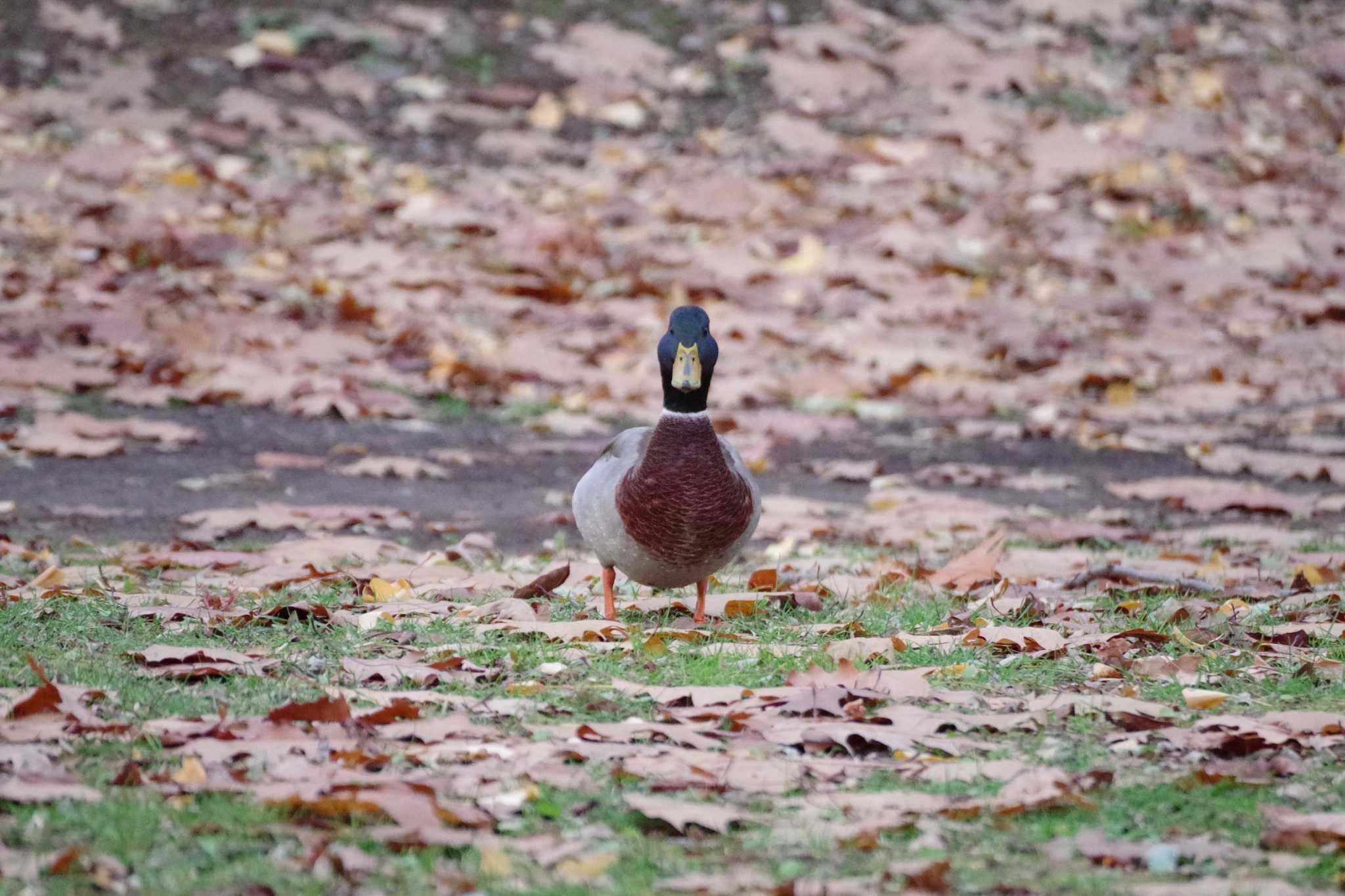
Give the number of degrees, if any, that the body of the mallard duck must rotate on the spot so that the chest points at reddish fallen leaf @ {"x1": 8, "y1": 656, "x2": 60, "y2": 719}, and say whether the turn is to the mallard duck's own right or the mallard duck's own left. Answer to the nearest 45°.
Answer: approximately 45° to the mallard duck's own right

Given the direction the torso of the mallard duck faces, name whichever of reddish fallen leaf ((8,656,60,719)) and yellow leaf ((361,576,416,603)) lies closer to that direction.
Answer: the reddish fallen leaf

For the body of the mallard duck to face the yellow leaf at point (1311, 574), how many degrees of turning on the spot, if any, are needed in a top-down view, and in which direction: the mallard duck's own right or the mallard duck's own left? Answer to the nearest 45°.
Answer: approximately 135° to the mallard duck's own left

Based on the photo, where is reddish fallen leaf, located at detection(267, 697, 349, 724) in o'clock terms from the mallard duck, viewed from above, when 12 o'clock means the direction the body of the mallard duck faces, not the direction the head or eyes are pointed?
The reddish fallen leaf is roughly at 1 o'clock from the mallard duck.

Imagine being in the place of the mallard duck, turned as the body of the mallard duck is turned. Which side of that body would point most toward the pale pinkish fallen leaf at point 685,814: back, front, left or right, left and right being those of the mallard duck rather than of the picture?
front

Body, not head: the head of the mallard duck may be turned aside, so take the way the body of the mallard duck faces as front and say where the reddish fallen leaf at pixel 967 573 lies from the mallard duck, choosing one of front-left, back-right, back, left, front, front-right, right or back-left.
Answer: back-left

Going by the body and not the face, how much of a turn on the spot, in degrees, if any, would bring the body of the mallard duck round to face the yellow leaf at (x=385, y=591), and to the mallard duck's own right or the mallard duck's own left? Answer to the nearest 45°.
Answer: approximately 135° to the mallard duck's own right

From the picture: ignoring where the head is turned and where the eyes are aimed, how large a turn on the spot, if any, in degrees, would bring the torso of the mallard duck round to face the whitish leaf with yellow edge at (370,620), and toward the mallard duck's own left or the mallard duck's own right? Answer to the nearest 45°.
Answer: approximately 90° to the mallard duck's own right

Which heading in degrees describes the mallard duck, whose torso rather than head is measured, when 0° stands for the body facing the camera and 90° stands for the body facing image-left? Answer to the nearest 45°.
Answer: approximately 0°

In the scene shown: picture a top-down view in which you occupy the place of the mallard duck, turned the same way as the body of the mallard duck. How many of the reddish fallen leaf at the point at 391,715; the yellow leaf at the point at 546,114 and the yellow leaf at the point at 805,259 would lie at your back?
2

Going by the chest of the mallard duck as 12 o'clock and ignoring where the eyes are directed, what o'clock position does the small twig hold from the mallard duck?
The small twig is roughly at 8 o'clock from the mallard duck.

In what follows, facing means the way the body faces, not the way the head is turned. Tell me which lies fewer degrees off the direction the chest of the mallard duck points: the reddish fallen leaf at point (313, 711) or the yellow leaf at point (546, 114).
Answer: the reddish fallen leaf
